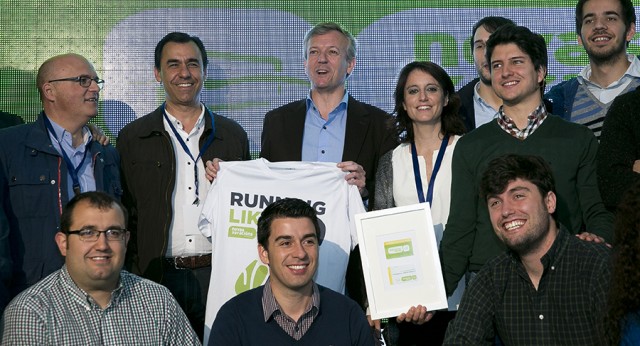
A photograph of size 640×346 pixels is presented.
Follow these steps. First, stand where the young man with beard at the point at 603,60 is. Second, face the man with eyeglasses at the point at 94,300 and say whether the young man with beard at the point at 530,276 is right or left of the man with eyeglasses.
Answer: left

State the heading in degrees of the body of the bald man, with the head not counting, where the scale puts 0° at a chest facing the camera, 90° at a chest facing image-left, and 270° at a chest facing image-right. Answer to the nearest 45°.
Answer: approximately 315°

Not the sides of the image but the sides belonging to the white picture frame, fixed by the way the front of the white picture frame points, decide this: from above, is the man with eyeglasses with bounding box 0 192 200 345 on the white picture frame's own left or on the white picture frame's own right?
on the white picture frame's own right

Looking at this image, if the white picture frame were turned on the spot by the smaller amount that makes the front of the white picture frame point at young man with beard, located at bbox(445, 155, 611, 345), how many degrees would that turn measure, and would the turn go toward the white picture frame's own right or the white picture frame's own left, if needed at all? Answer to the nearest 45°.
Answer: approximately 45° to the white picture frame's own left

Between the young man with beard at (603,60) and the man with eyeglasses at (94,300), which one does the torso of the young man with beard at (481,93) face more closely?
the man with eyeglasses

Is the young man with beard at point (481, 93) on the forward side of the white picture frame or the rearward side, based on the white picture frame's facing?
on the rearward side

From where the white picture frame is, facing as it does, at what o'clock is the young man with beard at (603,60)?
The young man with beard is roughly at 8 o'clock from the white picture frame.

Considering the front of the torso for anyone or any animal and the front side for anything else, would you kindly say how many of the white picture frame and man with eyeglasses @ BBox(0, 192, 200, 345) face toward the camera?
2
